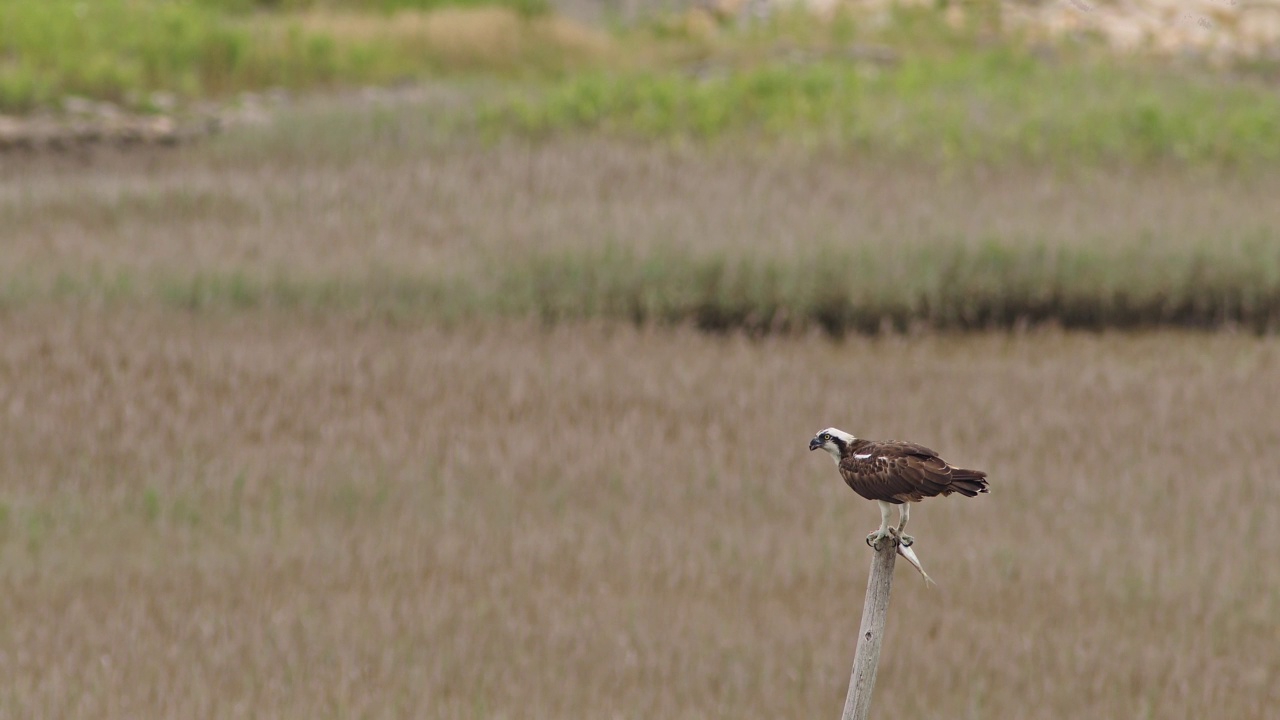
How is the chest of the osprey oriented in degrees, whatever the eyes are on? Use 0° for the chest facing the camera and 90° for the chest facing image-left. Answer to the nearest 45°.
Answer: approximately 90°
